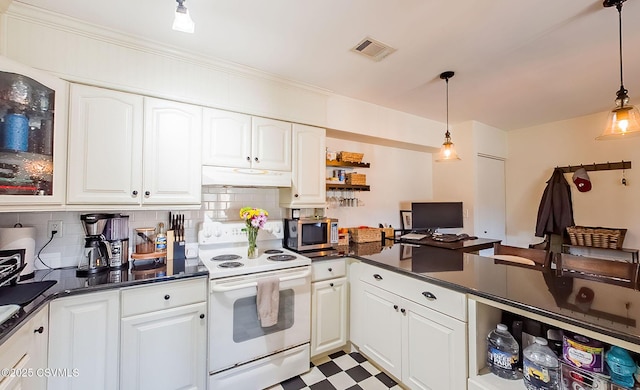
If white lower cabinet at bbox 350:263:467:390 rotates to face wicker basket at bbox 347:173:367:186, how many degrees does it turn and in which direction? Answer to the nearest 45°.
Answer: approximately 90° to its right

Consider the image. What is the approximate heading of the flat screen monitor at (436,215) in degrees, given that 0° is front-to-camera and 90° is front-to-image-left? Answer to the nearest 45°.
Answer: approximately 0°

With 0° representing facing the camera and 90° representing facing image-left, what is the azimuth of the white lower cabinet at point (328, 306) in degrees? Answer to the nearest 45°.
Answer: approximately 315°

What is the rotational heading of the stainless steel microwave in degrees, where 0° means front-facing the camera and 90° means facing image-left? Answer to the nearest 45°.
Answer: approximately 315°

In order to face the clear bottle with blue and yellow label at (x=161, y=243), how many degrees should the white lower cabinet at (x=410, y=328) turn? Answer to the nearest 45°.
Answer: approximately 45° to its right

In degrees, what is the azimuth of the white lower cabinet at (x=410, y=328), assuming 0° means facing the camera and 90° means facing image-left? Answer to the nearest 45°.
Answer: approximately 45°

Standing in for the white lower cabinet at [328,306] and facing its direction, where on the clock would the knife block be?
The knife block is roughly at 4 o'clock from the white lower cabinet.
